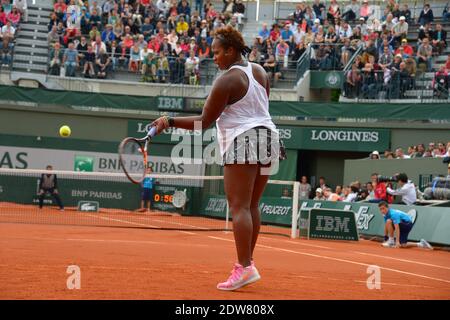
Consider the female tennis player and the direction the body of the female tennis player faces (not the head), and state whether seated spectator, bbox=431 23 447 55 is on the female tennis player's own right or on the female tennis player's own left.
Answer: on the female tennis player's own right

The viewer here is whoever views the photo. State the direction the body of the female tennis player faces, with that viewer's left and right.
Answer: facing away from the viewer and to the left of the viewer

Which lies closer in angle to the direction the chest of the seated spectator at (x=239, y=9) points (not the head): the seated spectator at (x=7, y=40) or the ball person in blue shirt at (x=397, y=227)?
the ball person in blue shirt

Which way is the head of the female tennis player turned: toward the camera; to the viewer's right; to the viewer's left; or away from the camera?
to the viewer's left

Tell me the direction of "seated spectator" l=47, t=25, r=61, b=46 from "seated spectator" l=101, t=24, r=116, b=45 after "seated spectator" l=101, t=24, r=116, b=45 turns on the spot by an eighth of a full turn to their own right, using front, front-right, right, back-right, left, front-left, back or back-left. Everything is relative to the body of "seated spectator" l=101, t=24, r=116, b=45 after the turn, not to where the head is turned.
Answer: front-right

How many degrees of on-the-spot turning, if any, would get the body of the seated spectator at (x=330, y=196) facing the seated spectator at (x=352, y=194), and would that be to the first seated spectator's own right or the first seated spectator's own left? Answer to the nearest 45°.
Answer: approximately 90° to the first seated spectator's own left

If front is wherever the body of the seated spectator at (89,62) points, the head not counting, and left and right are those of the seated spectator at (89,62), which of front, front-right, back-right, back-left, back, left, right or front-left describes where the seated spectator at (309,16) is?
left

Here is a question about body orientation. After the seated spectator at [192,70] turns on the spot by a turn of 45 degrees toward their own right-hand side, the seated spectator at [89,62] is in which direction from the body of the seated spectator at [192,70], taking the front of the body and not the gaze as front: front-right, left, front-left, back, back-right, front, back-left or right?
front-right

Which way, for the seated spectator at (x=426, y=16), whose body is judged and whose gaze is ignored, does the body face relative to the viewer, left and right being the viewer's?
facing the viewer and to the left of the viewer

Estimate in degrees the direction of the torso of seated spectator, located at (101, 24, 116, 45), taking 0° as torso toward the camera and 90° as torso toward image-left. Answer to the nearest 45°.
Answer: approximately 0°

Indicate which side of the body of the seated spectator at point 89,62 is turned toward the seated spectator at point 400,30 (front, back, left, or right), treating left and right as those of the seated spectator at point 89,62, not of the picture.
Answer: left

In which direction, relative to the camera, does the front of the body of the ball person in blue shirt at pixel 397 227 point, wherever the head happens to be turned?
to the viewer's left
